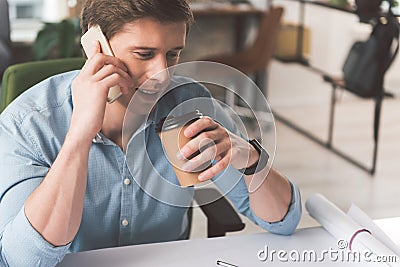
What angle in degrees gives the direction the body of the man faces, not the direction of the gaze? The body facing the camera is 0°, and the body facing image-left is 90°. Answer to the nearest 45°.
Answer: approximately 315°
